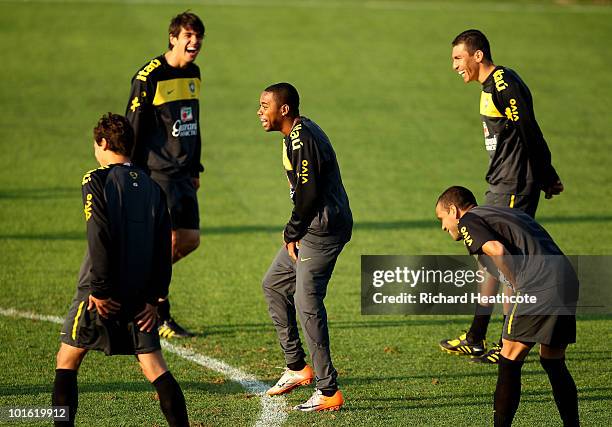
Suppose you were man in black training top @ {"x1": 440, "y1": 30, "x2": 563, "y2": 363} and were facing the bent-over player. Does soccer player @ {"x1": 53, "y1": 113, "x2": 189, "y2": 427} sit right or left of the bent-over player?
right

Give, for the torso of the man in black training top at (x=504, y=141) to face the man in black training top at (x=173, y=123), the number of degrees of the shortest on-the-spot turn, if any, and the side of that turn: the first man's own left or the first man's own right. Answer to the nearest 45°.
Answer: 0° — they already face them

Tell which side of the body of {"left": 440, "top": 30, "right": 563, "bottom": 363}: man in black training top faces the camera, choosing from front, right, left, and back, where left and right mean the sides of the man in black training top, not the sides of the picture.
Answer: left

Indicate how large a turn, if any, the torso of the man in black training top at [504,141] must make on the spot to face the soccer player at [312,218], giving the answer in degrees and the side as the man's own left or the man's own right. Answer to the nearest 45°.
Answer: approximately 45° to the man's own left

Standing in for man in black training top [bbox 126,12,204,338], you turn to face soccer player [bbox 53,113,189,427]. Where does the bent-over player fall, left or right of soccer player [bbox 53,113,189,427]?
left

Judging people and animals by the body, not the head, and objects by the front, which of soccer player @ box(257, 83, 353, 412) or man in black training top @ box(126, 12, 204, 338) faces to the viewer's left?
the soccer player

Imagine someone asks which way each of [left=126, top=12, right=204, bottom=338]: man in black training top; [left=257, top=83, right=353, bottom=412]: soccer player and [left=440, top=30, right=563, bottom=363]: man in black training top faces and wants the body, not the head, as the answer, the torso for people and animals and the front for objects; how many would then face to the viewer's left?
2

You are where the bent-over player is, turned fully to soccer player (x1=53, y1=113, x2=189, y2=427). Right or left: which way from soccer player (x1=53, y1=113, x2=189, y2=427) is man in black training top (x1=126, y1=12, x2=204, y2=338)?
right

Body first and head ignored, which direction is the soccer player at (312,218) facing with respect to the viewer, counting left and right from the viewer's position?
facing to the left of the viewer
